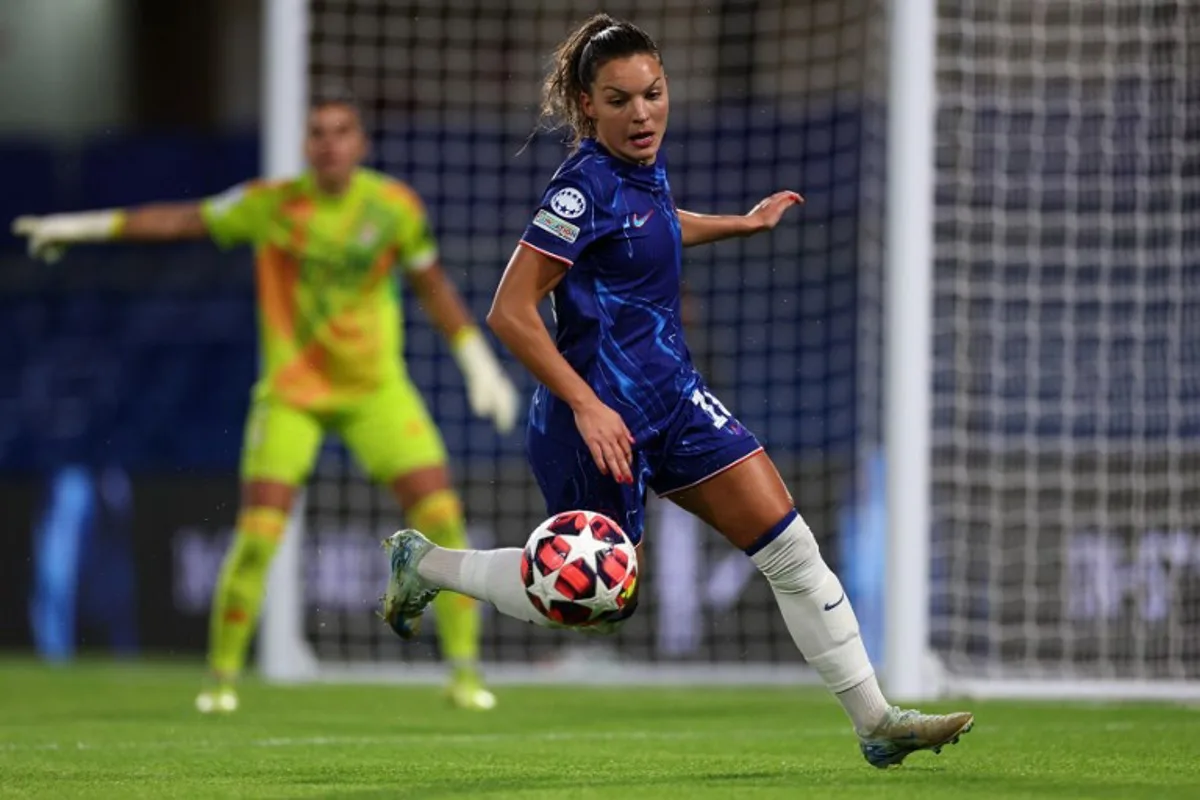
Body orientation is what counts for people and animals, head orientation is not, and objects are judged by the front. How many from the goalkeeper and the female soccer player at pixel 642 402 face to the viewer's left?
0

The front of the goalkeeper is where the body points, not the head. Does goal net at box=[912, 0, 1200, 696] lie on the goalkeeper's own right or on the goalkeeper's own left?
on the goalkeeper's own left

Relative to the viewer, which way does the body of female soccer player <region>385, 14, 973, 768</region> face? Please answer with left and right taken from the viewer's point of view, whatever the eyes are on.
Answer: facing the viewer and to the right of the viewer

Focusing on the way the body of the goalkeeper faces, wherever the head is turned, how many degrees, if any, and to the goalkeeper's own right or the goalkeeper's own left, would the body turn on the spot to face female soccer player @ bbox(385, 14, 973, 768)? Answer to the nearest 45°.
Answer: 0° — they already face them

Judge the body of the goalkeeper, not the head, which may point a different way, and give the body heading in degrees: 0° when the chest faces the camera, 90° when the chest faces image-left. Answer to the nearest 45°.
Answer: approximately 0°

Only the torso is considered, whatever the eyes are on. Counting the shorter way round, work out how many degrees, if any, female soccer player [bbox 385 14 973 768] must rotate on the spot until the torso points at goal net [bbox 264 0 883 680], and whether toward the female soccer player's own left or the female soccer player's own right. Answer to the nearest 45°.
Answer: approximately 135° to the female soccer player's own left

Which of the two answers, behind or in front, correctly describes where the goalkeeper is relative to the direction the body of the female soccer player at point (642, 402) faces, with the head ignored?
behind

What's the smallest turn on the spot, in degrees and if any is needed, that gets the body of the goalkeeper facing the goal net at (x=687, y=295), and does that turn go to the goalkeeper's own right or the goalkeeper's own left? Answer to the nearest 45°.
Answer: approximately 135° to the goalkeeper's own left

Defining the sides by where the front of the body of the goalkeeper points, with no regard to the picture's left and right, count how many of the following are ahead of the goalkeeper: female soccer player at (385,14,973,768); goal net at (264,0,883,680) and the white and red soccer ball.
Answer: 2

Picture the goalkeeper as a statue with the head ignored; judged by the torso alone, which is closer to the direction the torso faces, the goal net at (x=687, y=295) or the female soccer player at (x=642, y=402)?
the female soccer player

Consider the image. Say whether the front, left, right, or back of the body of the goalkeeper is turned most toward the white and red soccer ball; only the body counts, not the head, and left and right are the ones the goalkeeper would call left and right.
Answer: front

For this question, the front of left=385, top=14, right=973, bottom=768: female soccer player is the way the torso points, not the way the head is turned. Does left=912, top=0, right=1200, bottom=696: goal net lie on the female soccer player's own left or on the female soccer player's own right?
on the female soccer player's own left
